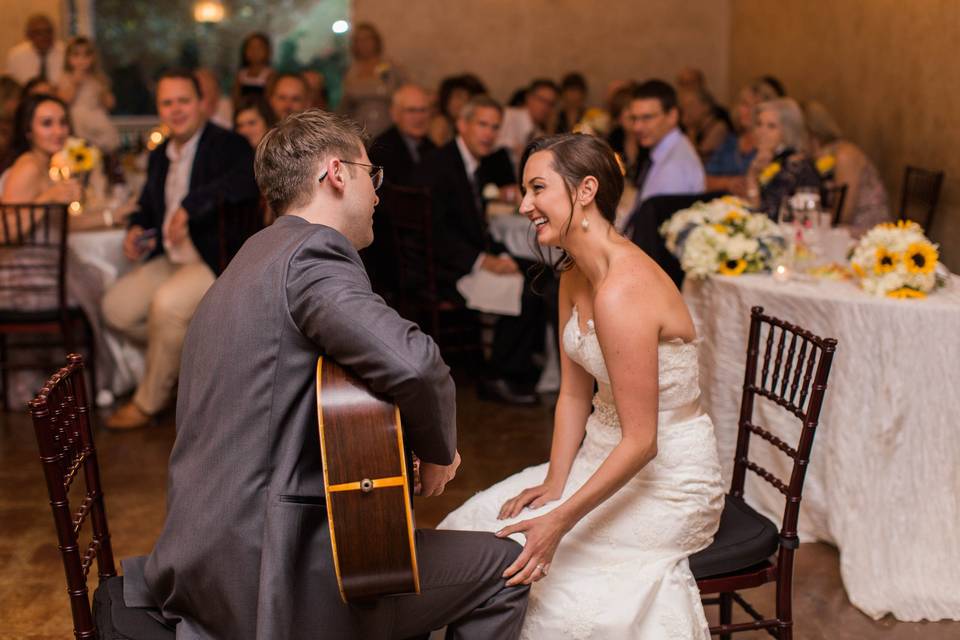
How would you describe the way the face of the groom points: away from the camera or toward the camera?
away from the camera

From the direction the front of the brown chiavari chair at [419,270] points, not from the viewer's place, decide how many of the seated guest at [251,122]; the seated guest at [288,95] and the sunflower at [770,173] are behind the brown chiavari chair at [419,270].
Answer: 2

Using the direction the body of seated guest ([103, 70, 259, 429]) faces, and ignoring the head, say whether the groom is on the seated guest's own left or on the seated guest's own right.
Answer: on the seated guest's own left

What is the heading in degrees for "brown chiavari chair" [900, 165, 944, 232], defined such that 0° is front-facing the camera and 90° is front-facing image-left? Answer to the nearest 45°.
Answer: approximately 45°

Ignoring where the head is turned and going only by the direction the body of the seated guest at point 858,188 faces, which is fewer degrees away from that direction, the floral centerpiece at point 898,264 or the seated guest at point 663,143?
the seated guest

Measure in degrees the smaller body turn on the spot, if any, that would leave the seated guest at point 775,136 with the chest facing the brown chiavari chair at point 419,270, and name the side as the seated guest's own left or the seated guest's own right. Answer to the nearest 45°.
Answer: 0° — they already face it

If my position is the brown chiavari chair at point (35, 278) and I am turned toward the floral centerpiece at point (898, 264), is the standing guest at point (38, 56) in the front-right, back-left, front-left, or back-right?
back-left

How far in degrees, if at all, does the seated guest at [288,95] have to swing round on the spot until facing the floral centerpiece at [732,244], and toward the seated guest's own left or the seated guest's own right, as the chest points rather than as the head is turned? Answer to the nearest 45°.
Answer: approximately 45° to the seated guest's own left

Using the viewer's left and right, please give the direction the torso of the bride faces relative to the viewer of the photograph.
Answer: facing to the left of the viewer

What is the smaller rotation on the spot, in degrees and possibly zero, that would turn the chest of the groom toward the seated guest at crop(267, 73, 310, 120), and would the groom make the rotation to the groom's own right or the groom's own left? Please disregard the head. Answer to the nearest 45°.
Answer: approximately 45° to the groom's own left

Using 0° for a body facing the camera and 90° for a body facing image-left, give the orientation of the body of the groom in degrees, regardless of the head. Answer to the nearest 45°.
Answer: approximately 225°

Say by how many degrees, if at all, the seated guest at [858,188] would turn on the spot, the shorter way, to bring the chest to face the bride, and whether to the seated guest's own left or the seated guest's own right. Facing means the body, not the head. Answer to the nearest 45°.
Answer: approximately 90° to the seated guest's own left
